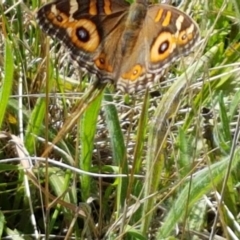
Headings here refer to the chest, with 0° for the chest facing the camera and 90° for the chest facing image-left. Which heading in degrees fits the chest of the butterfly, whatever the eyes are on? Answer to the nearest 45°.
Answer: approximately 180°
